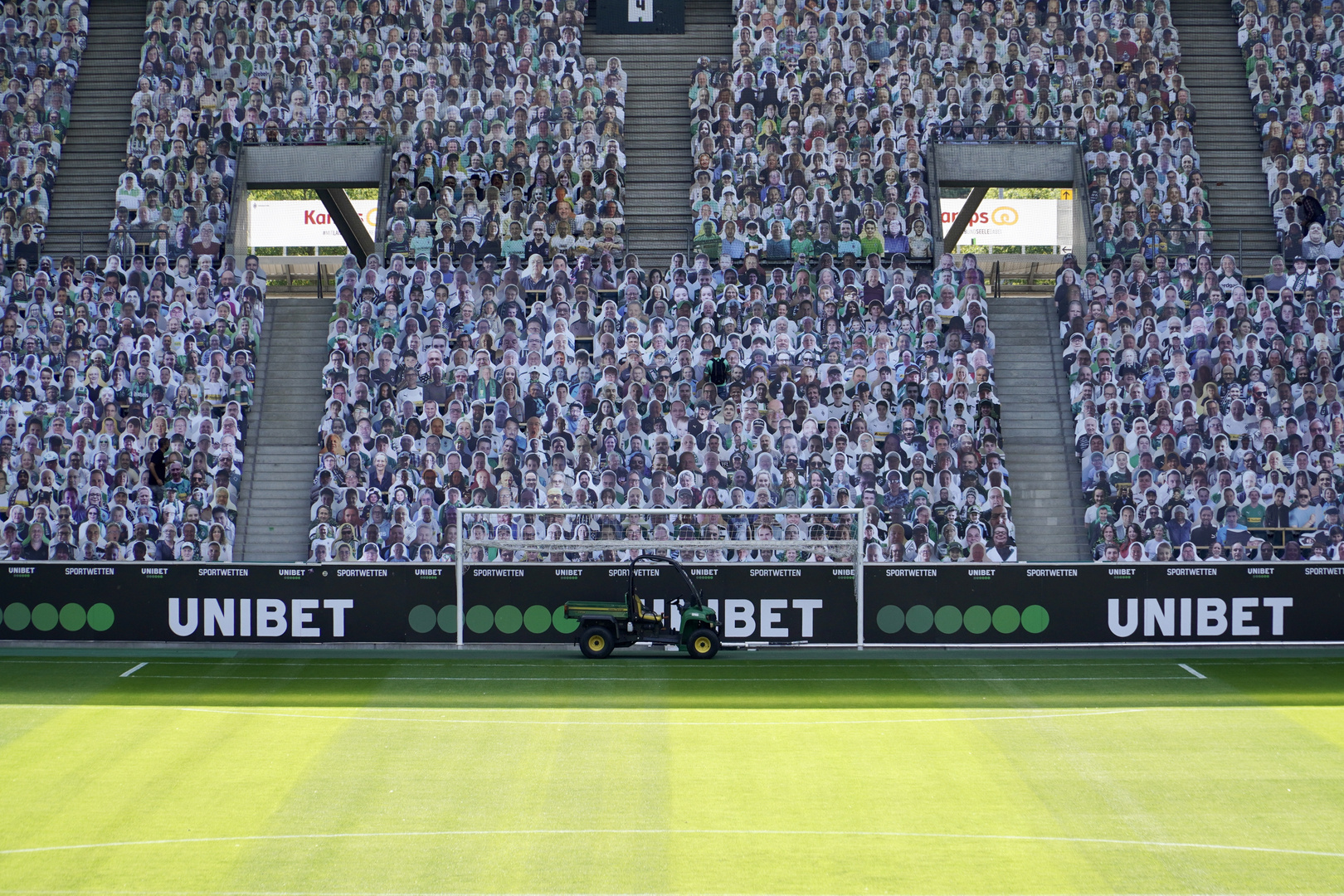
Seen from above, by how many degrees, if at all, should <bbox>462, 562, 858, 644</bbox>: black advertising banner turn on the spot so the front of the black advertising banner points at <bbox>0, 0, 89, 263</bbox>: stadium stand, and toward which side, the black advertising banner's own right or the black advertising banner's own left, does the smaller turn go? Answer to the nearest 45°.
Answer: approximately 135° to the black advertising banner's own right

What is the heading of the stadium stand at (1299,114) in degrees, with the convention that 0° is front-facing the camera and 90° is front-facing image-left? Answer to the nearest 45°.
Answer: approximately 0°

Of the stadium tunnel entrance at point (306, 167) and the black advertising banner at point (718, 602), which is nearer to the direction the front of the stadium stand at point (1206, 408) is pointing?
the black advertising banner

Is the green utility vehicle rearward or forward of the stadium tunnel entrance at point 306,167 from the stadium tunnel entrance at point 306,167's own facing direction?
forward

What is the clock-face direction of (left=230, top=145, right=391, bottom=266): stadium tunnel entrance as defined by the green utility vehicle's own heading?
The stadium tunnel entrance is roughly at 8 o'clock from the green utility vehicle.

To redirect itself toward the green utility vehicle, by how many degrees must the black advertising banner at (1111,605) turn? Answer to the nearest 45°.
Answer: approximately 45° to its right

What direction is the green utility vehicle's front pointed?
to the viewer's right

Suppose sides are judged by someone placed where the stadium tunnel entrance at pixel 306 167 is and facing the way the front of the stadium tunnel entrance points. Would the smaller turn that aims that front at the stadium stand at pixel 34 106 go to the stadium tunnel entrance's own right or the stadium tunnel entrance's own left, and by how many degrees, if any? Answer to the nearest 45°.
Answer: approximately 135° to the stadium tunnel entrance's own right

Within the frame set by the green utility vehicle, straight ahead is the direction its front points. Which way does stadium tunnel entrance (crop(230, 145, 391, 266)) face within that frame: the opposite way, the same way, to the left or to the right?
to the right

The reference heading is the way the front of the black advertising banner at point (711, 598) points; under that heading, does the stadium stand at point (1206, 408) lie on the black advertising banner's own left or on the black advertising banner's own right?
on the black advertising banner's own left

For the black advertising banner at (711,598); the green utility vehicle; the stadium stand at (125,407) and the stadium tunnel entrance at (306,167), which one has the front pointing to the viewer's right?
the green utility vehicle
